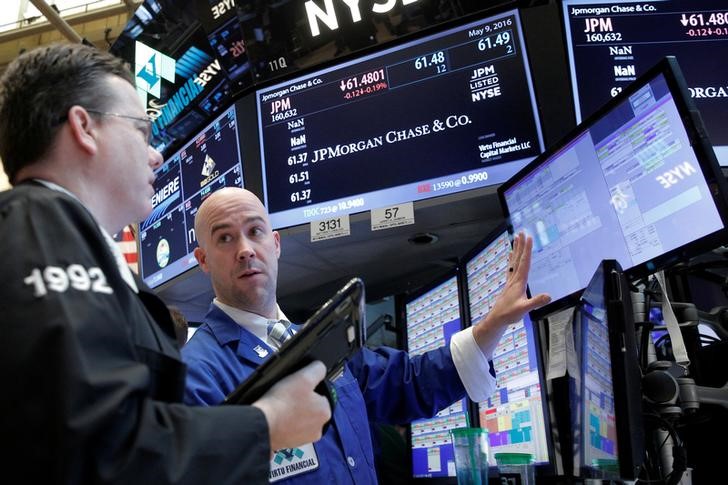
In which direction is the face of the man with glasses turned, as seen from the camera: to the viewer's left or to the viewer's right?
to the viewer's right

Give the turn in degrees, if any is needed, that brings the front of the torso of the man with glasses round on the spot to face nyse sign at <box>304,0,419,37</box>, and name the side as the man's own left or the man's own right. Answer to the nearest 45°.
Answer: approximately 45° to the man's own left

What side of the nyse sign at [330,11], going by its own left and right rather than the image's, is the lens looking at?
front

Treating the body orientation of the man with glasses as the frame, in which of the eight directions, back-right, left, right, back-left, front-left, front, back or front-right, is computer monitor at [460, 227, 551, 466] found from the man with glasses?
front-left

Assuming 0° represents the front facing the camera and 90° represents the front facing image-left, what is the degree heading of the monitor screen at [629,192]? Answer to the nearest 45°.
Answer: approximately 45°

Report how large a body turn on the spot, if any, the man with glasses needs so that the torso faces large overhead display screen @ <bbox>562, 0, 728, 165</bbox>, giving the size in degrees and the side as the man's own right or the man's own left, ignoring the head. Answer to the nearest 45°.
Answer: approximately 45° to the man's own left

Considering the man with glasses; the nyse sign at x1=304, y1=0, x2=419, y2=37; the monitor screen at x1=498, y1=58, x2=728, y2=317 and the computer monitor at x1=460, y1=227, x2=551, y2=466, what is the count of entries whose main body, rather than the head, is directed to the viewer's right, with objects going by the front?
1

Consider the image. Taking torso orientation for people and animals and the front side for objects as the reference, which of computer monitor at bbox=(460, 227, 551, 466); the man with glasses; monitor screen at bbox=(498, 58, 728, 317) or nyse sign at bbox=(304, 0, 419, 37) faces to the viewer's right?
the man with glasses

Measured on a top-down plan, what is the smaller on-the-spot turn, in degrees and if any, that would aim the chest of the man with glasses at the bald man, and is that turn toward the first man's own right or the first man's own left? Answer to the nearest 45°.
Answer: approximately 45° to the first man's own left

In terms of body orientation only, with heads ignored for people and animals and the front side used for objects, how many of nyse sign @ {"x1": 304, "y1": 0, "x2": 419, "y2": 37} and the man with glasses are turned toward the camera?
1

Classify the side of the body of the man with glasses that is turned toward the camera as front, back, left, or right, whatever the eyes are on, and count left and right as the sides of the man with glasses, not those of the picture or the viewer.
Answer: right

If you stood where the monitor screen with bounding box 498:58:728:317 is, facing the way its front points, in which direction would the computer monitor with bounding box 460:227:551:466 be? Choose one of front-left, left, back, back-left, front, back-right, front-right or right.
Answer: right

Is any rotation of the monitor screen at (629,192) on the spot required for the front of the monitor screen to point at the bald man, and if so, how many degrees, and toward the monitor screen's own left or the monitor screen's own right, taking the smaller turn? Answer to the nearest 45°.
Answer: approximately 45° to the monitor screen's own right

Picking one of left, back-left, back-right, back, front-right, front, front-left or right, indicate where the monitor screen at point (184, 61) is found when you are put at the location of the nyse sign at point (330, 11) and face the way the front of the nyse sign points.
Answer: back-right

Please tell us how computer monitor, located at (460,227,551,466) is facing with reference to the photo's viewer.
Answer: facing the viewer and to the left of the viewer
